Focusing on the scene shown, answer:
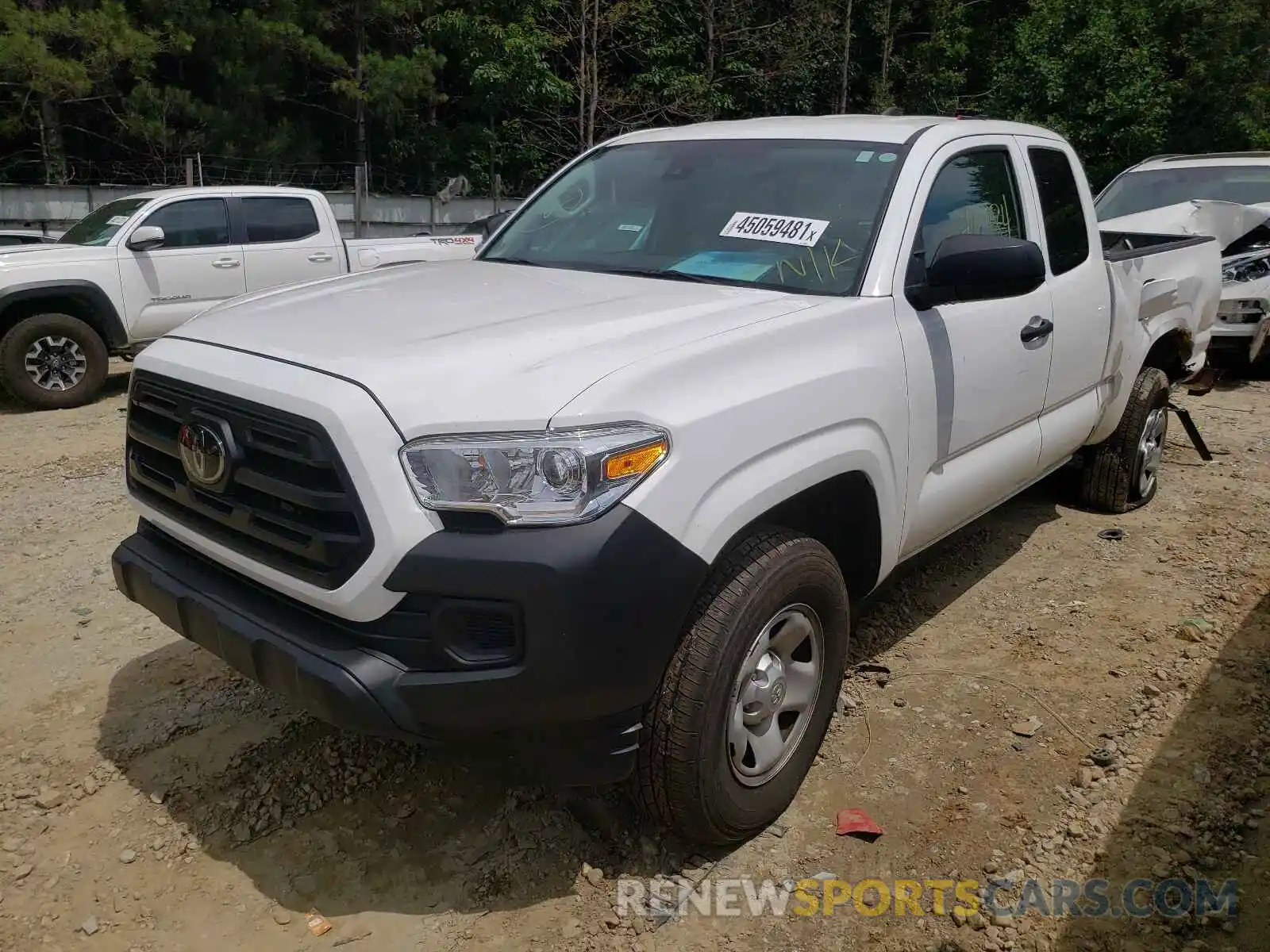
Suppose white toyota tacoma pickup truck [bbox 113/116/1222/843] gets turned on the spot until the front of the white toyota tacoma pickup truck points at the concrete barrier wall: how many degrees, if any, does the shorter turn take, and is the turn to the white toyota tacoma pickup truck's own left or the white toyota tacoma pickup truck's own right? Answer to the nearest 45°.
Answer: approximately 135° to the white toyota tacoma pickup truck's own right

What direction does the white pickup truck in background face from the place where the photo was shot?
facing to the left of the viewer

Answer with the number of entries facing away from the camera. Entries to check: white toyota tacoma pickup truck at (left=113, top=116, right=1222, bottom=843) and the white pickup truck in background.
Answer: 0

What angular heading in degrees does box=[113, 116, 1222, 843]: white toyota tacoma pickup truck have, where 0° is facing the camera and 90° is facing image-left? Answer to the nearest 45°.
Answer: approximately 45°

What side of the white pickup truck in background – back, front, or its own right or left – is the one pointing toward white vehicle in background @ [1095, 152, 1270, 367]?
back

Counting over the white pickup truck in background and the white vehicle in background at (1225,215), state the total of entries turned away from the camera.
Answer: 0

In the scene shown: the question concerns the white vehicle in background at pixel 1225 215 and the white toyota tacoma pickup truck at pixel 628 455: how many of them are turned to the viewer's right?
0

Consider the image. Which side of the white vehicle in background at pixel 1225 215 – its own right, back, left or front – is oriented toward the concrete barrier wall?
right

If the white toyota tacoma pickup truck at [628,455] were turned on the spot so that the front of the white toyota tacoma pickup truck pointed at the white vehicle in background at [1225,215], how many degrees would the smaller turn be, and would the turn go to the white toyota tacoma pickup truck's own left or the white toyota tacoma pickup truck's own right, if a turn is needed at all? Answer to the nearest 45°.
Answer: approximately 180°

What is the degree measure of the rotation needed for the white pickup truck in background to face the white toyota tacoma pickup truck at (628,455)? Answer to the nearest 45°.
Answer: approximately 90° to its left
